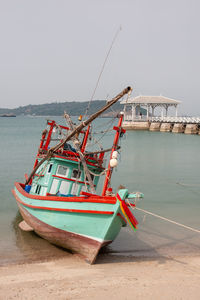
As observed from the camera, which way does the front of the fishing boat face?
facing the viewer and to the right of the viewer
